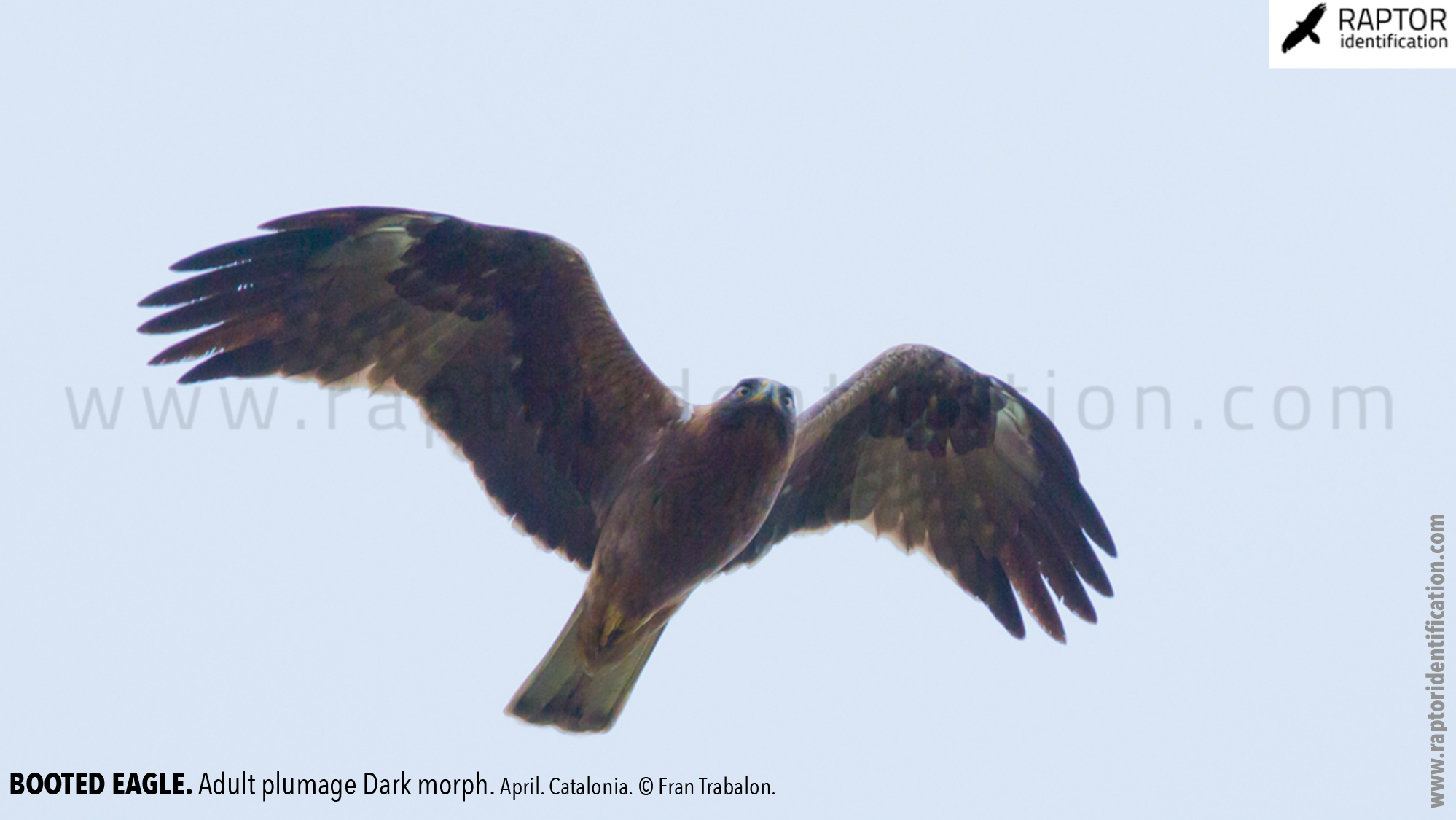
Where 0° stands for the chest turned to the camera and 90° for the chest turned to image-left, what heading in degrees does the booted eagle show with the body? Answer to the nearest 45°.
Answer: approximately 315°
